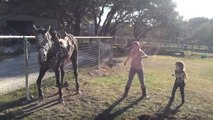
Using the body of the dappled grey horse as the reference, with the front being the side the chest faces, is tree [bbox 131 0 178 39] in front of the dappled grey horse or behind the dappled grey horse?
behind

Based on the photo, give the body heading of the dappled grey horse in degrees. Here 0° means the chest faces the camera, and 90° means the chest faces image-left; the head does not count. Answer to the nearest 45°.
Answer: approximately 45°
